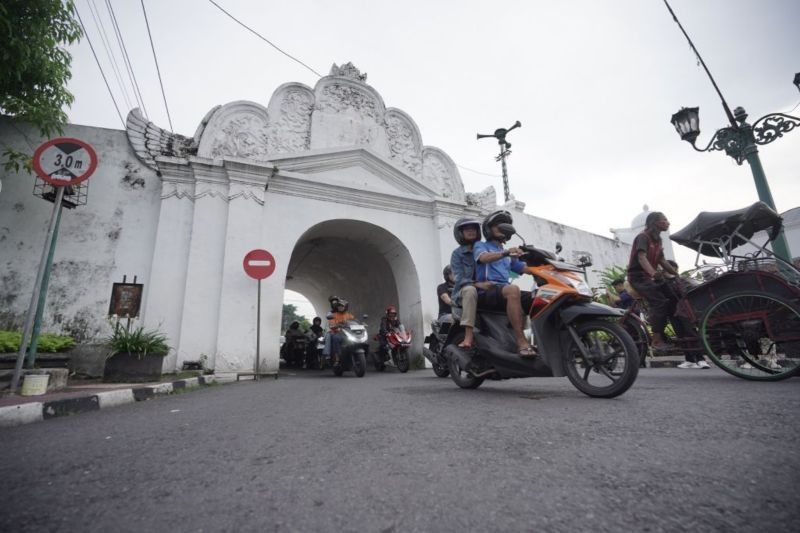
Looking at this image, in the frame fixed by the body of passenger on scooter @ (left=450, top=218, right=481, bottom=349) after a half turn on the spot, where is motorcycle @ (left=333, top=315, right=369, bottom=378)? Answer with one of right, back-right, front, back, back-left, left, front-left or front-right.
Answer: front

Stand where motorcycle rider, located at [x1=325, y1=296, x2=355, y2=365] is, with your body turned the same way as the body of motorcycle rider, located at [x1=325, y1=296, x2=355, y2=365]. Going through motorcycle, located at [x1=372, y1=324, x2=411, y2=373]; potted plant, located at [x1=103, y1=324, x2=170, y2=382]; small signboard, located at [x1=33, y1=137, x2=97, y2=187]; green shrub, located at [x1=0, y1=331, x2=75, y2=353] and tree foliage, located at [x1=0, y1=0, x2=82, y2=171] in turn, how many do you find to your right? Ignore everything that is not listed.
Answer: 4

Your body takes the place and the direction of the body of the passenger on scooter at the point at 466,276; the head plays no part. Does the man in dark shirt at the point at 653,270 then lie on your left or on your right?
on your left

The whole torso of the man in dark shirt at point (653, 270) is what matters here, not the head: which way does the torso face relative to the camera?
to the viewer's right

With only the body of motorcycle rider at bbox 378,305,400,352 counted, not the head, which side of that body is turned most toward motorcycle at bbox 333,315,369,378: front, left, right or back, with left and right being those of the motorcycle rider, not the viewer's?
right

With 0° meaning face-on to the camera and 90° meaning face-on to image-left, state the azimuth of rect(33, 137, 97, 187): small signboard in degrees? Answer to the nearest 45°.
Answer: approximately 0°

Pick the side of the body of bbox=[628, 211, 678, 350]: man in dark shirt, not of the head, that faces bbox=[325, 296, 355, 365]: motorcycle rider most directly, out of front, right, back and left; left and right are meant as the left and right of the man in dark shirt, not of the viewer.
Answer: back

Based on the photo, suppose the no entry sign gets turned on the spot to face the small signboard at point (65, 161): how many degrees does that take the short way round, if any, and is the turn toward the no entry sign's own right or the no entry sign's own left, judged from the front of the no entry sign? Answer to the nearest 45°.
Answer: approximately 45° to the no entry sign's own right

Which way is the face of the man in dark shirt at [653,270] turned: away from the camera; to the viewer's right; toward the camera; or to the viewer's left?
to the viewer's right

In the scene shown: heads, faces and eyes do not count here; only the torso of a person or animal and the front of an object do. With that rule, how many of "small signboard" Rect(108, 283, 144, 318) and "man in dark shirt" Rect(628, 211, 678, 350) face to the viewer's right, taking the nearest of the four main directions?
1

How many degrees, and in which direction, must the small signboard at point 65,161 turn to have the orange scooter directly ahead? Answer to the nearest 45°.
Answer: approximately 45° to its left
